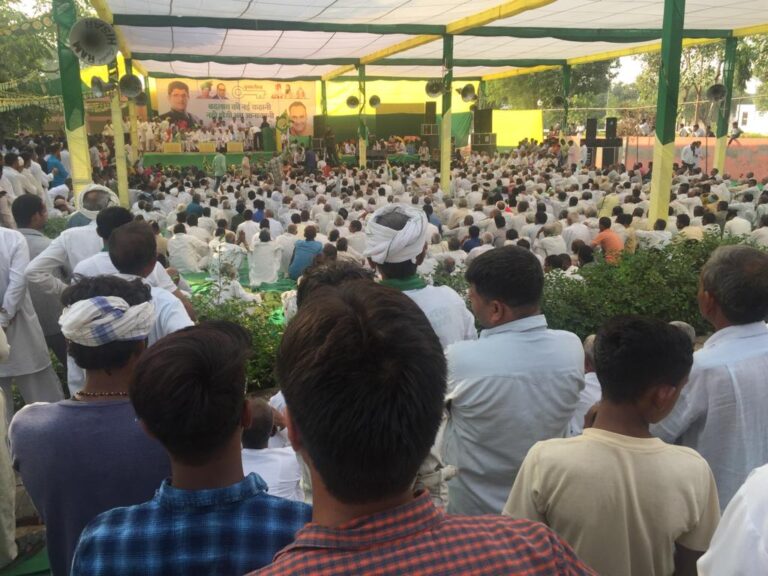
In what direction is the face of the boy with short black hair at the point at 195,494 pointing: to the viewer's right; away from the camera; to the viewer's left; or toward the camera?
away from the camera

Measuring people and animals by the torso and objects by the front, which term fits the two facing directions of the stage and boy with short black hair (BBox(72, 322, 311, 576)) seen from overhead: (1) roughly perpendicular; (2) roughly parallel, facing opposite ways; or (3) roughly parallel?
roughly parallel, facing opposite ways

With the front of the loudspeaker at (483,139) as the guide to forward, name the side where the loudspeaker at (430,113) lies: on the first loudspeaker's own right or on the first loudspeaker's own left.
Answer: on the first loudspeaker's own right

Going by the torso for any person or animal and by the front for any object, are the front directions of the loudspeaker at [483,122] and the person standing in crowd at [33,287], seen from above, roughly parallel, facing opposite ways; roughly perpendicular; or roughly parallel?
roughly parallel, facing opposite ways

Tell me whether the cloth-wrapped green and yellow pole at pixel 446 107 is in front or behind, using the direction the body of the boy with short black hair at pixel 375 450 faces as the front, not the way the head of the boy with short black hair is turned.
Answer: in front

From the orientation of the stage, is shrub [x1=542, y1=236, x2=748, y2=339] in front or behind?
in front

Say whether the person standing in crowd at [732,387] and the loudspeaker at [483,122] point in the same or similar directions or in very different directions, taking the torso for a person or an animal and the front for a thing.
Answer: very different directions

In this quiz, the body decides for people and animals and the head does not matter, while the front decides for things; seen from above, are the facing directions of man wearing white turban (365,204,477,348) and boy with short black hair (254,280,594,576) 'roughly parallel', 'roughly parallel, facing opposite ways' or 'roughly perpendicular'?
roughly parallel

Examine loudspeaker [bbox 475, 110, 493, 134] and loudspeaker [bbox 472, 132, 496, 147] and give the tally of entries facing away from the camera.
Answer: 0

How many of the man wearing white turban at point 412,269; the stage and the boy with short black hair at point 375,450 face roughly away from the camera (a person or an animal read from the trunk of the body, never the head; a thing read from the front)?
2

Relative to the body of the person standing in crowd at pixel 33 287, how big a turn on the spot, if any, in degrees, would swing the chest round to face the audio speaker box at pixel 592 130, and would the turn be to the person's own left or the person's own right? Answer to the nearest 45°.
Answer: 0° — they already face it

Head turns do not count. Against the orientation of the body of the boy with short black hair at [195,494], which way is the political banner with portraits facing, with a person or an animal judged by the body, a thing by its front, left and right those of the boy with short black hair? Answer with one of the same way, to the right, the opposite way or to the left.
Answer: the opposite way

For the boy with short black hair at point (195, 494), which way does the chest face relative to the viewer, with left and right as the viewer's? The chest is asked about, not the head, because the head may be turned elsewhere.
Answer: facing away from the viewer

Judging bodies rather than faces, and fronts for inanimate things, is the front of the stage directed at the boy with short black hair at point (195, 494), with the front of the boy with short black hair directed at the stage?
yes

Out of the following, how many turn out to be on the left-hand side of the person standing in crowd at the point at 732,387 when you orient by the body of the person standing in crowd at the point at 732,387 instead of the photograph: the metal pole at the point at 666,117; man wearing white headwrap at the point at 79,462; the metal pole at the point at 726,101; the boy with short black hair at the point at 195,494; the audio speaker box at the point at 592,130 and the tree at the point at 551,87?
2

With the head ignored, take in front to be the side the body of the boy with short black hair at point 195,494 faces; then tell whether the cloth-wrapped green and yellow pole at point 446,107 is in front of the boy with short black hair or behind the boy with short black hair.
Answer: in front

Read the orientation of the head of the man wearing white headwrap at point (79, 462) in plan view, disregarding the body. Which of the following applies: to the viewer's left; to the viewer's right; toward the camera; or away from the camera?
away from the camera

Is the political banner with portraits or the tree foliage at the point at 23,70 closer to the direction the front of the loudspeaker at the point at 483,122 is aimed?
the tree foliage

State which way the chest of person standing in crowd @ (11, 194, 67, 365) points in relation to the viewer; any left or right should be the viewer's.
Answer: facing away from the viewer and to the right of the viewer

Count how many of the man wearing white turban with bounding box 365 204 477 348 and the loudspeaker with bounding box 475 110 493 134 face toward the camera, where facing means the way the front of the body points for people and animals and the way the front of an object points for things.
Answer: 1

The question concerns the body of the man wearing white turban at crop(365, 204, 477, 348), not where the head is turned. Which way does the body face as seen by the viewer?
away from the camera

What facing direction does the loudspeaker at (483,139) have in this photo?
toward the camera
